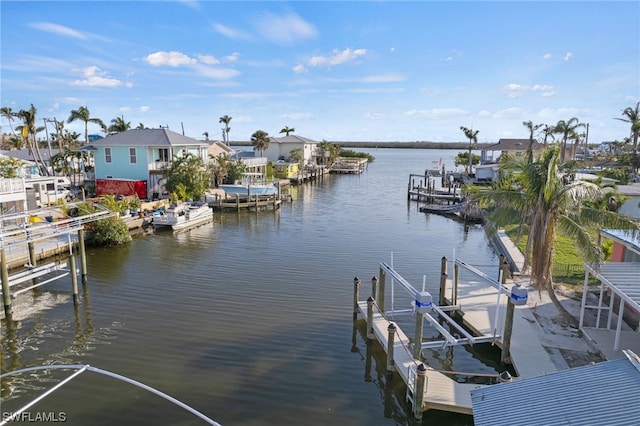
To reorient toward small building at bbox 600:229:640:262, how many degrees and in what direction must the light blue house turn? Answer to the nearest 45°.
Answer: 0° — it already faces it

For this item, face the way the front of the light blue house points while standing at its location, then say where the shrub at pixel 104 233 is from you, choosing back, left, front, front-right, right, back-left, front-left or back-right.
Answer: front-right

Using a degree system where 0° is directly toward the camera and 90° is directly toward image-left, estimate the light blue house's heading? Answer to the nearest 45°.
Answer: approximately 315°

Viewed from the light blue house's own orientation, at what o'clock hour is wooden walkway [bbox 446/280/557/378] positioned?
The wooden walkway is roughly at 1 o'clock from the light blue house.

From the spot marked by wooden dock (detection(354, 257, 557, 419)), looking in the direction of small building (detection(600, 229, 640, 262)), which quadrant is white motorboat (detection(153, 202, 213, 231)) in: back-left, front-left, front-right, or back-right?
back-left

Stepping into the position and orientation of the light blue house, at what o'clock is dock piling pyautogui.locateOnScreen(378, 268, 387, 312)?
The dock piling is roughly at 1 o'clock from the light blue house.
